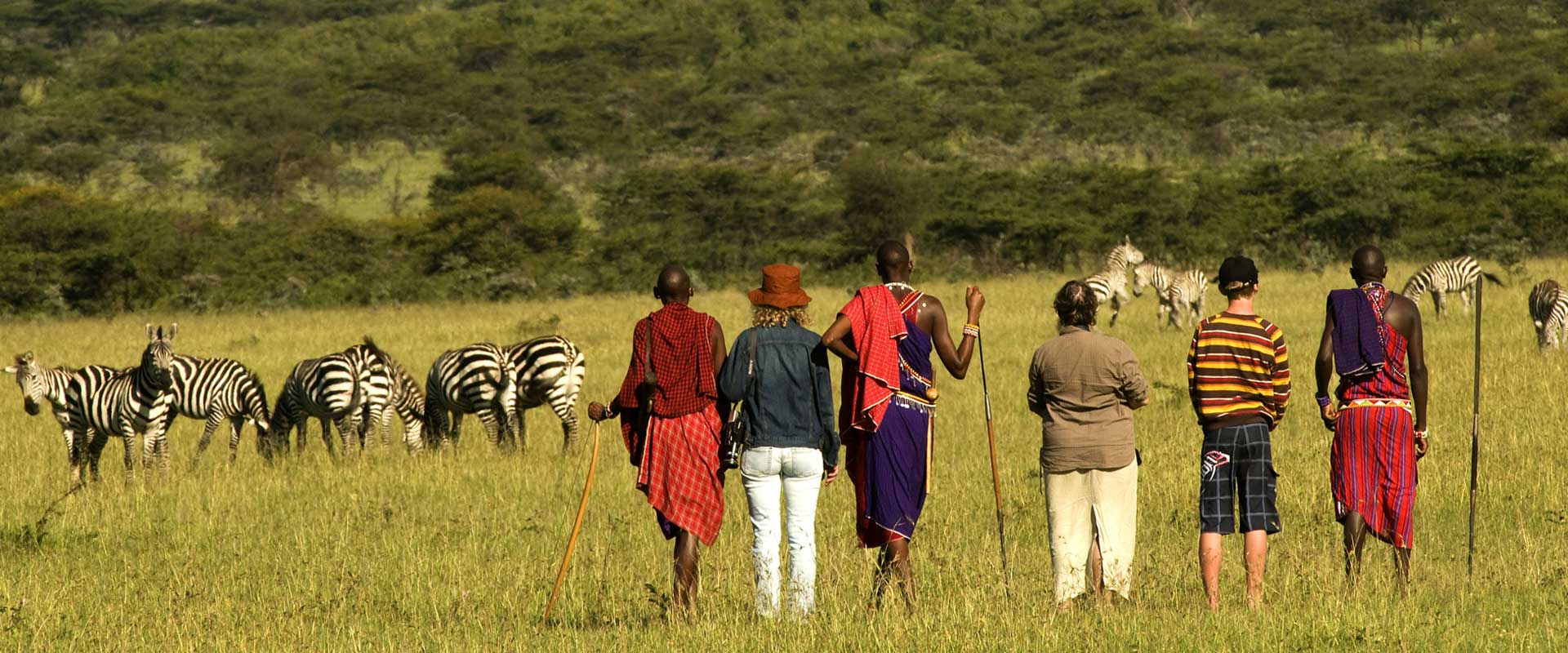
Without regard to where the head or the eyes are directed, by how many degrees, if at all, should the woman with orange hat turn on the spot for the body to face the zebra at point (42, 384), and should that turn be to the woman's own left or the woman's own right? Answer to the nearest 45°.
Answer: approximately 45° to the woman's own left

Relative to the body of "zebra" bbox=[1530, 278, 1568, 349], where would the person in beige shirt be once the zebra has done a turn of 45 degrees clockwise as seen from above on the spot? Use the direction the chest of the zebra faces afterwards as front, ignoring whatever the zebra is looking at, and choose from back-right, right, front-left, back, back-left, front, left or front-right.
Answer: front-left

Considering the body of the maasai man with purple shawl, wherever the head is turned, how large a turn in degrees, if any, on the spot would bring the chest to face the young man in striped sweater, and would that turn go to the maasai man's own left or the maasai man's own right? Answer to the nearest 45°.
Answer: approximately 135° to the maasai man's own left

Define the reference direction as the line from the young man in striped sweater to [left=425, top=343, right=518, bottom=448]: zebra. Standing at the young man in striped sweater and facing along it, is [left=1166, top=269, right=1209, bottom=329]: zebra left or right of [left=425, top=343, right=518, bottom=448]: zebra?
right

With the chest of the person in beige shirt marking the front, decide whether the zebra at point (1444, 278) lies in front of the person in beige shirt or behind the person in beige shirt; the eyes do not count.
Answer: in front

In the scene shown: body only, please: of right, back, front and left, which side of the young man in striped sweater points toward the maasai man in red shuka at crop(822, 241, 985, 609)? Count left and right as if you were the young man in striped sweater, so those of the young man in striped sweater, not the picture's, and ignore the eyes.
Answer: left

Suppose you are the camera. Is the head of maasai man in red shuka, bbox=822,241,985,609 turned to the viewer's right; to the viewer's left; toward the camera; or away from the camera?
away from the camera

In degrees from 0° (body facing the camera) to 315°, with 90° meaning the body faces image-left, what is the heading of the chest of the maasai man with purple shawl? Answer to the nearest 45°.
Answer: approximately 180°

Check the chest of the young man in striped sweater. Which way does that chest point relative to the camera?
away from the camera

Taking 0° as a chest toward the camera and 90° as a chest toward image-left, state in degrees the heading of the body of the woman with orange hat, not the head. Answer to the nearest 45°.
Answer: approximately 180°

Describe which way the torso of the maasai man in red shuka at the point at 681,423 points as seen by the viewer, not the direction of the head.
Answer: away from the camera

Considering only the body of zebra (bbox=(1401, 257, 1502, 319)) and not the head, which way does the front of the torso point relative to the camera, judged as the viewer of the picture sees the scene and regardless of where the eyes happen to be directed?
to the viewer's left

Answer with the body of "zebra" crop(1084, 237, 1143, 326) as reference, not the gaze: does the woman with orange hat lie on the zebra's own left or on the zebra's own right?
on the zebra's own right

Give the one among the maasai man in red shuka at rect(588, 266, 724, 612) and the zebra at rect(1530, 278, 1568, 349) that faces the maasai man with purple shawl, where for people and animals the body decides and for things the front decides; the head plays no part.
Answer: the zebra

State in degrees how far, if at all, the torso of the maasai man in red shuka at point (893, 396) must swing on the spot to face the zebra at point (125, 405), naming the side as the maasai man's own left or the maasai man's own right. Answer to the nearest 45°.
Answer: approximately 45° to the maasai man's own left

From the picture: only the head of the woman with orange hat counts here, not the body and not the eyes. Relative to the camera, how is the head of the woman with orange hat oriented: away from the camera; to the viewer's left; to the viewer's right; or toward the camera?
away from the camera

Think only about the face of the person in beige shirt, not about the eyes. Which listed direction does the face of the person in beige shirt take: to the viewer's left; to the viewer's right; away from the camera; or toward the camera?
away from the camera

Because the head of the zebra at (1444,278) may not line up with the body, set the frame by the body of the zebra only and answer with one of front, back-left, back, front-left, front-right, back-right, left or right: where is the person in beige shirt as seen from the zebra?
left

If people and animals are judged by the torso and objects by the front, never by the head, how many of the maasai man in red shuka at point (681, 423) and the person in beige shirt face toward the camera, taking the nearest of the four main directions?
0

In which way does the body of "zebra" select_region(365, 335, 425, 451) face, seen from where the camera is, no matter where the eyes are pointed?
to the viewer's right

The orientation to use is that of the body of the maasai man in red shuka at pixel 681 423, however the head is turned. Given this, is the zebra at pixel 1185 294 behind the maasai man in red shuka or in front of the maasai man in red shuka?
in front

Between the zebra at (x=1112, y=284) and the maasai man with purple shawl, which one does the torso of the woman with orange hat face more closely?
the zebra
